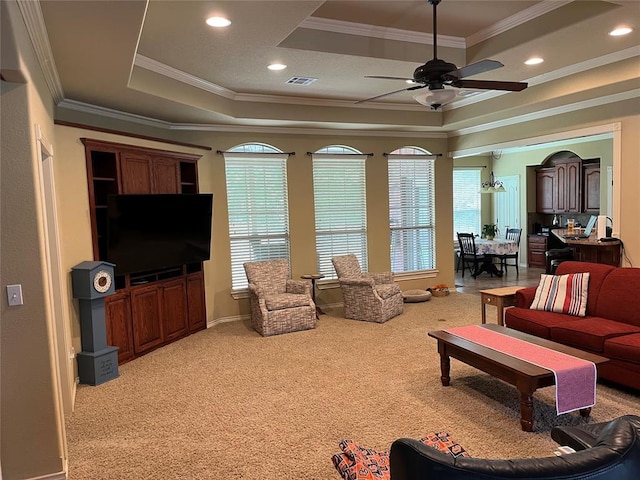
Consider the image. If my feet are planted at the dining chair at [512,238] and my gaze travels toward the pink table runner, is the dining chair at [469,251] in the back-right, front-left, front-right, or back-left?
front-right

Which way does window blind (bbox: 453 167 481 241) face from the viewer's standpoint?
toward the camera

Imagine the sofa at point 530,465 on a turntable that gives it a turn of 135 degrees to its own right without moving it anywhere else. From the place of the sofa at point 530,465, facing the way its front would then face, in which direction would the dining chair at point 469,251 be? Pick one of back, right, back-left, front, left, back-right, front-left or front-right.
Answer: back-left

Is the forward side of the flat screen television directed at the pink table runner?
yes

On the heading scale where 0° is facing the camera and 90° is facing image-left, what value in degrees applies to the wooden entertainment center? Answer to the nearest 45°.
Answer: approximately 315°

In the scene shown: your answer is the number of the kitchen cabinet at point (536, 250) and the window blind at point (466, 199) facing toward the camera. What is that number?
2

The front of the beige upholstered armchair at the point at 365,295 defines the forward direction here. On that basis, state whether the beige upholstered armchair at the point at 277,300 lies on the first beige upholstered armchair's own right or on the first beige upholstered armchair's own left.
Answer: on the first beige upholstered armchair's own right

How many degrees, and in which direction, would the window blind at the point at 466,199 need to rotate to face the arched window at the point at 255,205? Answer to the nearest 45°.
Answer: approximately 45° to its right

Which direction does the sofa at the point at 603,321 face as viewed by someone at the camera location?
facing the viewer and to the left of the viewer

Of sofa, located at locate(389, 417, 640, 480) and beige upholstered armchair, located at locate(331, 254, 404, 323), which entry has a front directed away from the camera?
the sofa

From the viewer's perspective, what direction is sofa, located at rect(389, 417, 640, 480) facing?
away from the camera

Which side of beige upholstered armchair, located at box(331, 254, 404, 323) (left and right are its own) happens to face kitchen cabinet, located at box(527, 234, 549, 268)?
left

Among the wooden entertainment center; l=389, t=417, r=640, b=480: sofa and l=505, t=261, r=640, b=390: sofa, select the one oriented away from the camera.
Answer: l=389, t=417, r=640, b=480: sofa

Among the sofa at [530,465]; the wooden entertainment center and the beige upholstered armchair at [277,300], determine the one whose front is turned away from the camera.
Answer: the sofa

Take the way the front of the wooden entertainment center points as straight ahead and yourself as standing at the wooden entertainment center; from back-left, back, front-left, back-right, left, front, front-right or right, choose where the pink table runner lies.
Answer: front

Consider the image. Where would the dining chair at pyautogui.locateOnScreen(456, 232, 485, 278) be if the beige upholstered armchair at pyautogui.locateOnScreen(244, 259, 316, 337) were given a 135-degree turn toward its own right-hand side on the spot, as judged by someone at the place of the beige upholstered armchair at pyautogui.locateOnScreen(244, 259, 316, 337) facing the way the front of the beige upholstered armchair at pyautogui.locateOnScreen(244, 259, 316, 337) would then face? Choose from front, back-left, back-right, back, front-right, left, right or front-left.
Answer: back-right
